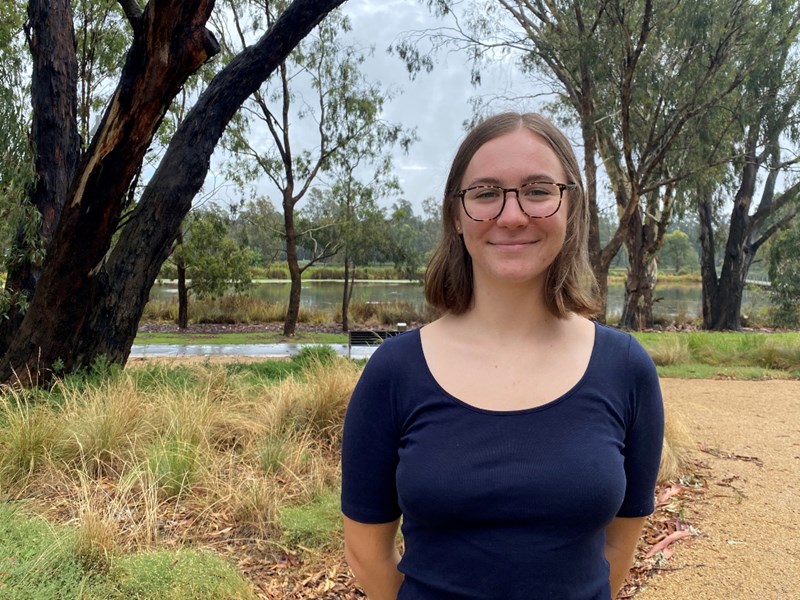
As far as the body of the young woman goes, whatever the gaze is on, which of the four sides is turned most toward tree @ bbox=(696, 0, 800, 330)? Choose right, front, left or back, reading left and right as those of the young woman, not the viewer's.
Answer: back

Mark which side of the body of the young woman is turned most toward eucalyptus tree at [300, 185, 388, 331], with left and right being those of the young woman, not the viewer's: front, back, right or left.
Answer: back

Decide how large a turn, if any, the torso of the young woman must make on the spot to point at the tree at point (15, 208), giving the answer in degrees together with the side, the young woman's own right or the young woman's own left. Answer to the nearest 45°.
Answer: approximately 135° to the young woman's own right

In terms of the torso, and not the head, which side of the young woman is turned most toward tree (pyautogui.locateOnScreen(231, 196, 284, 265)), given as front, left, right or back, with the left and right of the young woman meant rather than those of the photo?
back

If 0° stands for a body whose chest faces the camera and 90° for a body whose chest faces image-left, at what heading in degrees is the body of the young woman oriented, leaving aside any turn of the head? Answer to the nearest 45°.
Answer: approximately 0°

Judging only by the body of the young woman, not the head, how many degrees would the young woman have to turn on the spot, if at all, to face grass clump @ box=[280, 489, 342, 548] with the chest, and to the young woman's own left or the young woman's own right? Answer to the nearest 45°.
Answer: approximately 135° to the young woman's own right

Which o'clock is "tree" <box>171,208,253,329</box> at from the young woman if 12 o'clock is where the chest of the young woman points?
The tree is roughly at 5 o'clock from the young woman.

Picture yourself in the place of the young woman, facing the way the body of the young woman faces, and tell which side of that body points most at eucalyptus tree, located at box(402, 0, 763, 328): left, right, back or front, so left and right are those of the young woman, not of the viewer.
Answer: back

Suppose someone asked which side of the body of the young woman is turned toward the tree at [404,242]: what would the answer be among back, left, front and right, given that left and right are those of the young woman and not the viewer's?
back

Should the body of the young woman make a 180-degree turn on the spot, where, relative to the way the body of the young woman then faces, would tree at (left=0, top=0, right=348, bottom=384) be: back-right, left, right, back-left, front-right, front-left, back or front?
front-left
